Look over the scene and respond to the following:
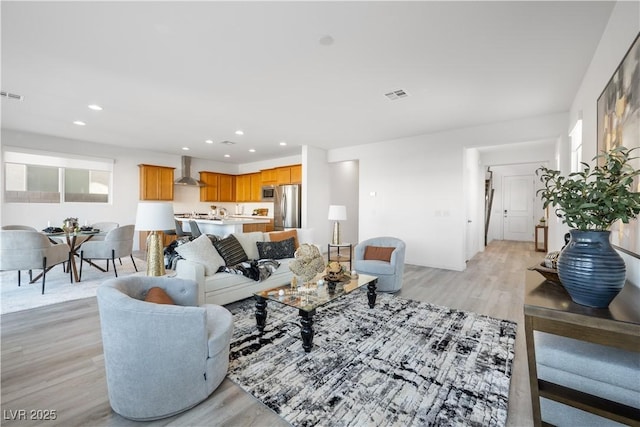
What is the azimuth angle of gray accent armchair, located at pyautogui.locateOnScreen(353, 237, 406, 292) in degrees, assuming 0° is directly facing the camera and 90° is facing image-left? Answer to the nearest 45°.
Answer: approximately 45°

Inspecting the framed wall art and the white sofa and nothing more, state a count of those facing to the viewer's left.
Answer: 1

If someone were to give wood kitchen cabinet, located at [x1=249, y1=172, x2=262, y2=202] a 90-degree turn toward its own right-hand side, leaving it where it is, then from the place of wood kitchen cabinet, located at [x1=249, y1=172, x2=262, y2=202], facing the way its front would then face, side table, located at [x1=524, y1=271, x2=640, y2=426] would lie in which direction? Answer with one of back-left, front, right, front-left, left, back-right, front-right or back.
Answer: back-left

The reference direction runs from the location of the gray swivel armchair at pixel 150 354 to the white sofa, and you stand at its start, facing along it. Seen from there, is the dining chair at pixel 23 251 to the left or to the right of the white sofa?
left

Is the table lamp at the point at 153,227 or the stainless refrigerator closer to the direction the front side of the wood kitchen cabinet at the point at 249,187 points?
the table lamp

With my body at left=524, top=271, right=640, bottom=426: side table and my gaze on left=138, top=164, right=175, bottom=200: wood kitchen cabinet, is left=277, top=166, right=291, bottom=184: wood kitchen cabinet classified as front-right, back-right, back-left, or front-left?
front-right

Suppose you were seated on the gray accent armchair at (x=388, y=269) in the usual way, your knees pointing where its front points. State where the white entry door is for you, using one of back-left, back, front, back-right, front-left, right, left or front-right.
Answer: back

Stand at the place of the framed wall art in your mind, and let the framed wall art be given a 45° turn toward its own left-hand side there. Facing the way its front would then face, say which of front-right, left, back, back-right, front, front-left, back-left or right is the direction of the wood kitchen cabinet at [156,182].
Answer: front-right

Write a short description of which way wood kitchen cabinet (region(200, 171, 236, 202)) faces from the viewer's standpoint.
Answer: facing the viewer and to the right of the viewer

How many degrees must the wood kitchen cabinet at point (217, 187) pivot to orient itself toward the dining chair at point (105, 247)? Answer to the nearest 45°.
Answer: approximately 90° to its right

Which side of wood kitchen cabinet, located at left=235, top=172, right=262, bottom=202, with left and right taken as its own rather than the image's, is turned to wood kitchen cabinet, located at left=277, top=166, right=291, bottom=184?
left

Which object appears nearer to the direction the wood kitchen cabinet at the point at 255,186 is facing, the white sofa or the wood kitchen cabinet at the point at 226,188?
the white sofa

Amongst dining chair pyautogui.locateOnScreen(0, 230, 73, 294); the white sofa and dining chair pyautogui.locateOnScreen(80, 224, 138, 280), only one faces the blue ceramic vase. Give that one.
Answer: the white sofa

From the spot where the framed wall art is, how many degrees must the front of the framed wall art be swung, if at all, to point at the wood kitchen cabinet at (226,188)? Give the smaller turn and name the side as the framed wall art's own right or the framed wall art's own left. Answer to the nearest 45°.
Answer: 0° — it already faces it

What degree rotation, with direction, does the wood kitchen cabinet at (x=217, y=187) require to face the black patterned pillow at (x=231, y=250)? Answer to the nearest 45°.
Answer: approximately 45° to its right

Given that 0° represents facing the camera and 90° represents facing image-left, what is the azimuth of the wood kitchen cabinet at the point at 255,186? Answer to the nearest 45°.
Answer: approximately 45°

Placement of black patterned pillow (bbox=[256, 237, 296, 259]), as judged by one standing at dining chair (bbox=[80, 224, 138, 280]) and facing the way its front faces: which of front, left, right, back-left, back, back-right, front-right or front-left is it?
back
